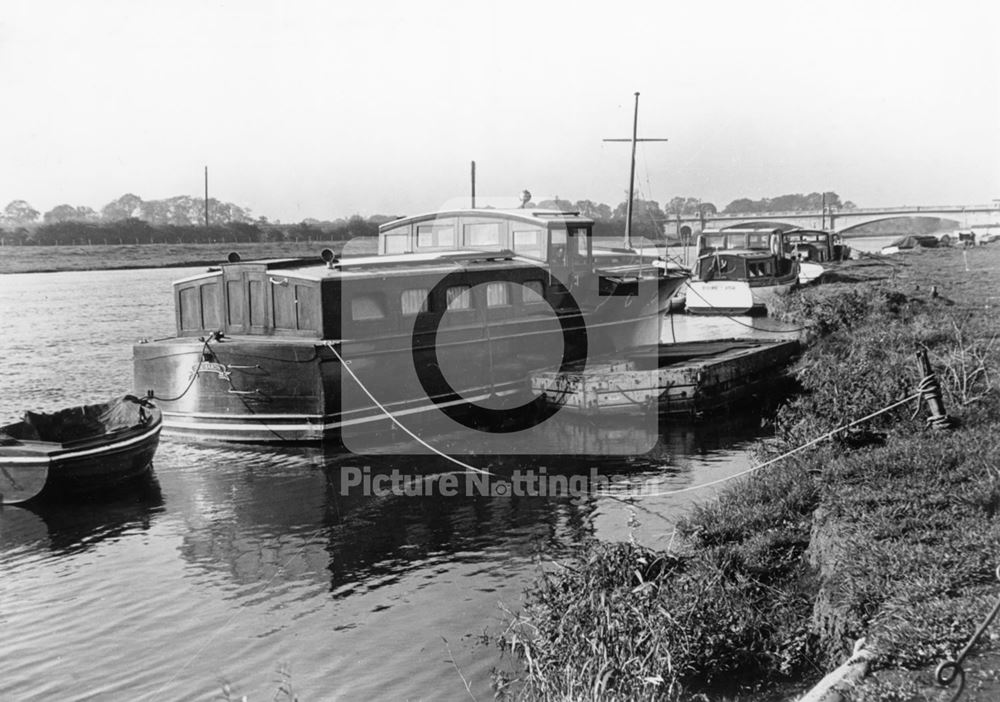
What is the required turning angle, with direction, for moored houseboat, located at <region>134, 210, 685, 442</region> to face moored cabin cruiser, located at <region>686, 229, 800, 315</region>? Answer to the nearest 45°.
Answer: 0° — it already faces it

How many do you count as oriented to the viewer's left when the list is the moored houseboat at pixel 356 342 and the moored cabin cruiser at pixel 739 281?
0

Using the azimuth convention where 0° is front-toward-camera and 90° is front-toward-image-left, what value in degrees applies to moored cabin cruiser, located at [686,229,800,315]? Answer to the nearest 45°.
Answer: approximately 225°

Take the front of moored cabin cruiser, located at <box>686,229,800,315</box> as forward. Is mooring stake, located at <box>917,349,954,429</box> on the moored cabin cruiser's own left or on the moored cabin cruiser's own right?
on the moored cabin cruiser's own right

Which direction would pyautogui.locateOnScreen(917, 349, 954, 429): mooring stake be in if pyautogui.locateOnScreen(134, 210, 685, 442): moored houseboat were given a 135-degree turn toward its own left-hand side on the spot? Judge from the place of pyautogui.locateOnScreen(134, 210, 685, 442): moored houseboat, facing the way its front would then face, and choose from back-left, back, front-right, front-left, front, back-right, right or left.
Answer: back-left

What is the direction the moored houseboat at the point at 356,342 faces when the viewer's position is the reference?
facing away from the viewer and to the right of the viewer

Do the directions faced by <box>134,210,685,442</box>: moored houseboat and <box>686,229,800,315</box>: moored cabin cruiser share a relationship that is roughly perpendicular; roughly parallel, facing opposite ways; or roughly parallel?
roughly parallel
